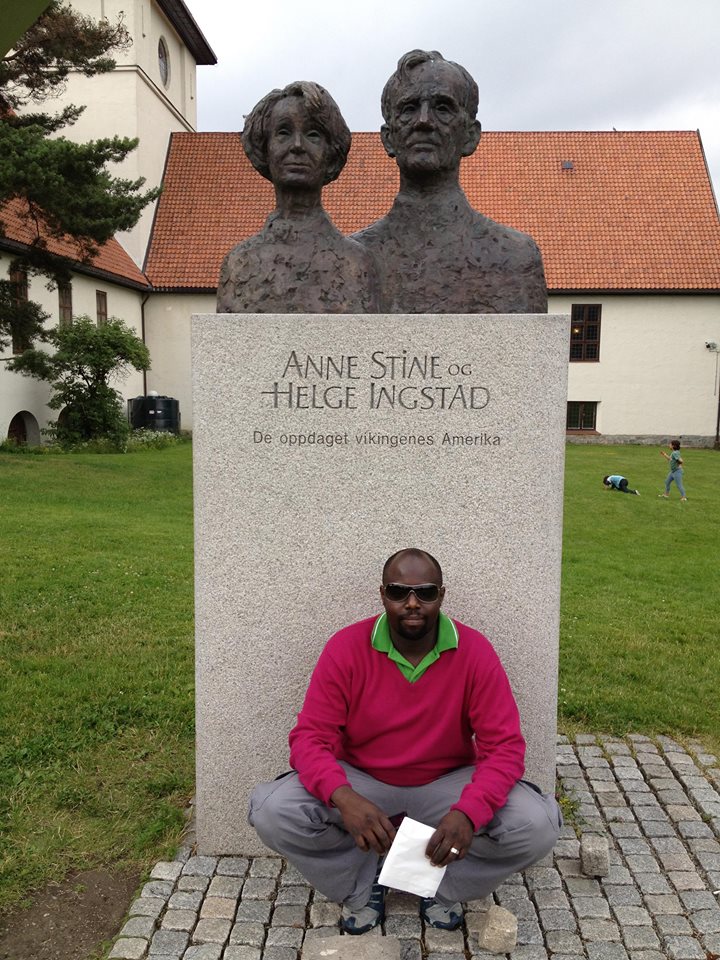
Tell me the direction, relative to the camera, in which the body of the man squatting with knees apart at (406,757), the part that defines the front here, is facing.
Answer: toward the camera

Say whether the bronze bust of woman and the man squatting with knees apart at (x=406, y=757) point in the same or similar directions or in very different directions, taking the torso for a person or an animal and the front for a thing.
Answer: same or similar directions

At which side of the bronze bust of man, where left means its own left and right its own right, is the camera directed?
front

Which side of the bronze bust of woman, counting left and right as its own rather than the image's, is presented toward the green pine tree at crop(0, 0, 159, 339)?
back

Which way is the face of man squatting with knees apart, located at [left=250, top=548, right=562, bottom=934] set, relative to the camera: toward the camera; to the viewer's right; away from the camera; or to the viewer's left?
toward the camera

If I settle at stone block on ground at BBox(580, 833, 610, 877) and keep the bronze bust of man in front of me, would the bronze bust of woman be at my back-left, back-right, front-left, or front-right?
front-left

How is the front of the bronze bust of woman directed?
toward the camera

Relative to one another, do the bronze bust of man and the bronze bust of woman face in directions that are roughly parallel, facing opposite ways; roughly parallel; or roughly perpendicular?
roughly parallel

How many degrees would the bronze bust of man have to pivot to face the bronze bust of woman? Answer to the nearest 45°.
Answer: approximately 90° to its right

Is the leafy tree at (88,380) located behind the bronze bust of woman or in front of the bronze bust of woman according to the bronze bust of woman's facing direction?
behind

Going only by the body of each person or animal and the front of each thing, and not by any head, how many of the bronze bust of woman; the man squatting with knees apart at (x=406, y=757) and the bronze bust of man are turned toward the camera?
3
